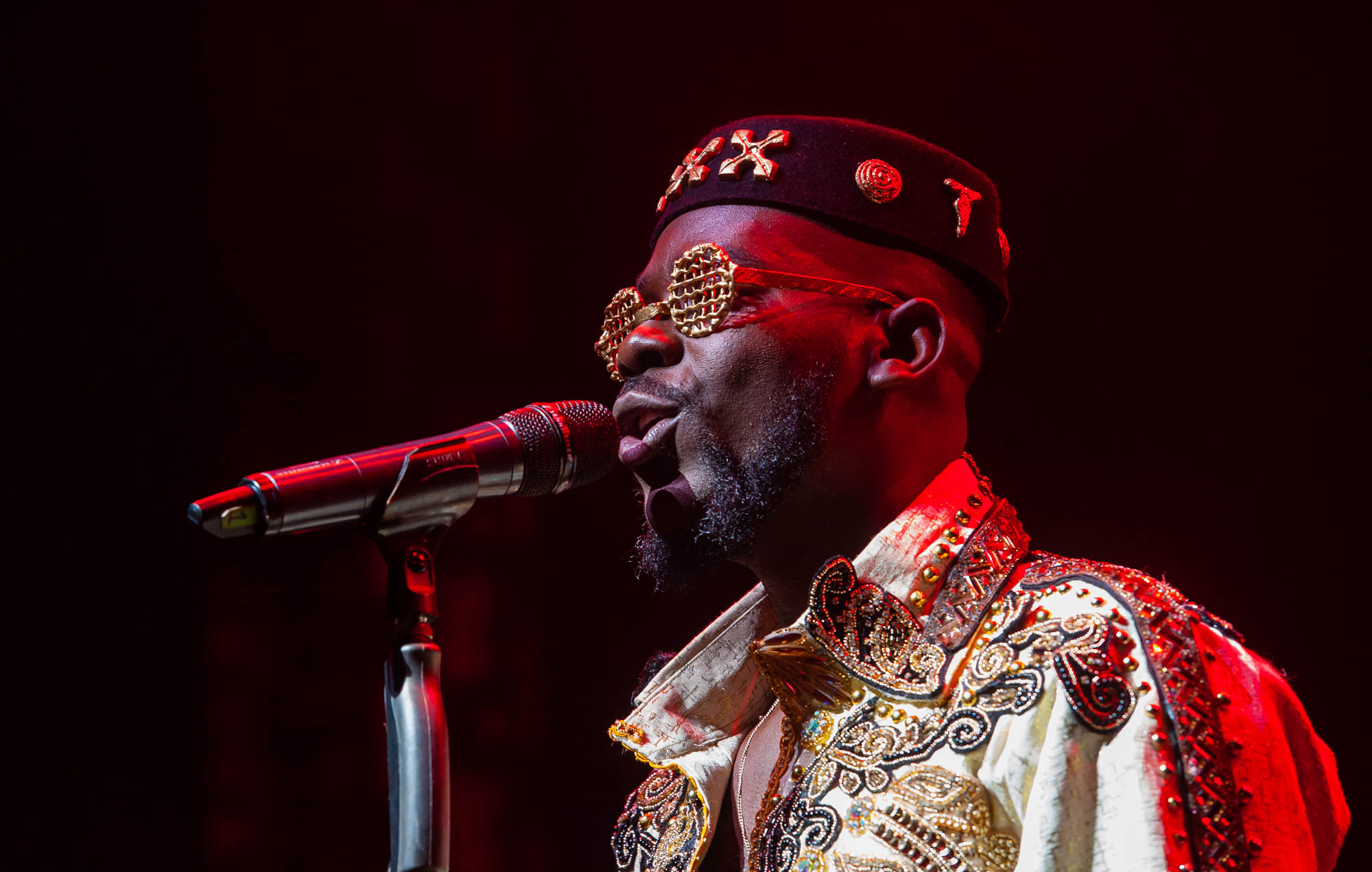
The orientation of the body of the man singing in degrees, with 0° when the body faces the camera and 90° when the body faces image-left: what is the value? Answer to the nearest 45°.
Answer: approximately 45°

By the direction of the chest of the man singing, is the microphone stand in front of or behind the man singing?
in front

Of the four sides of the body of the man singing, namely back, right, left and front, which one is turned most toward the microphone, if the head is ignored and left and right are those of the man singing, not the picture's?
front
